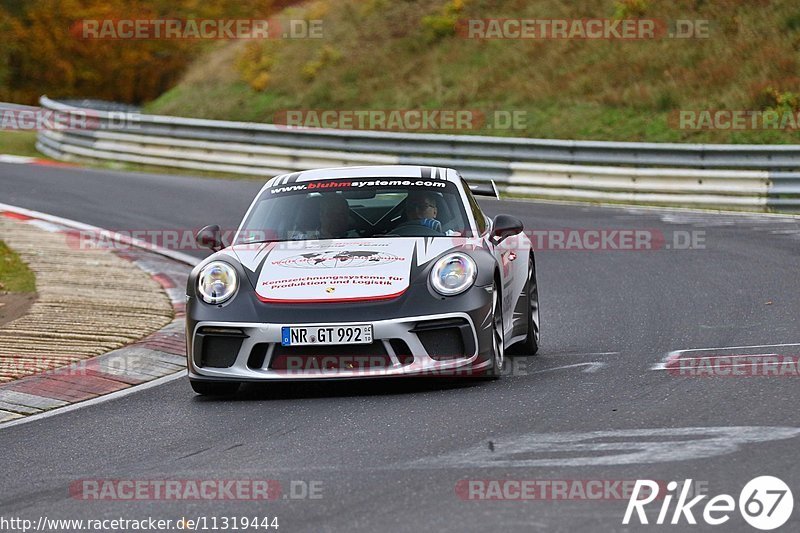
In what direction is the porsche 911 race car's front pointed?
toward the camera

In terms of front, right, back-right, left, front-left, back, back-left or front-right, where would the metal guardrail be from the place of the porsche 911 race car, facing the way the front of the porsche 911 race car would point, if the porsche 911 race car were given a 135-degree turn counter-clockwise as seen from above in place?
front-left
